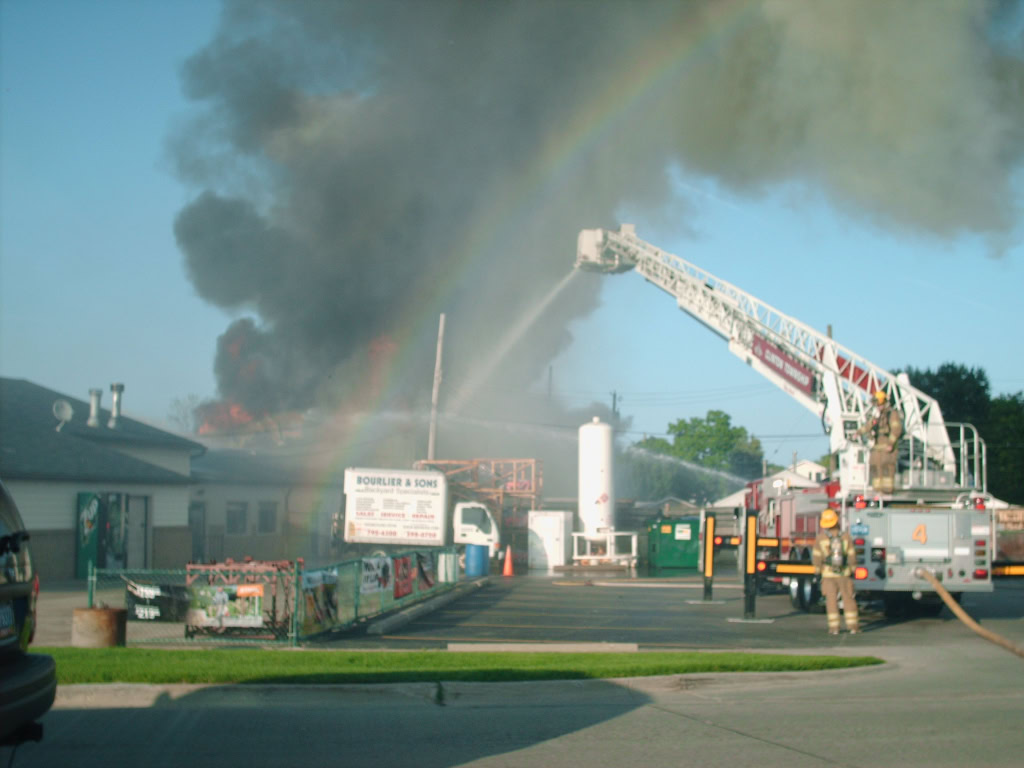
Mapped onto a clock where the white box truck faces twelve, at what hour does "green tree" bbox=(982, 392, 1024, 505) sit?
The green tree is roughly at 11 o'clock from the white box truck.

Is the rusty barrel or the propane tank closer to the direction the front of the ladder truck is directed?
the propane tank

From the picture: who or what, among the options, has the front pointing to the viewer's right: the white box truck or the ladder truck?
the white box truck

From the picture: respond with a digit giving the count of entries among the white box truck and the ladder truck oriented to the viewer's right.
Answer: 1

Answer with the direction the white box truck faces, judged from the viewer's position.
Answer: facing to the right of the viewer

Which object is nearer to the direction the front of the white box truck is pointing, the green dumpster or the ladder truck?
the green dumpster

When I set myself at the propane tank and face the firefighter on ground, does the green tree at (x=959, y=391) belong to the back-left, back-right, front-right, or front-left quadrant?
back-left

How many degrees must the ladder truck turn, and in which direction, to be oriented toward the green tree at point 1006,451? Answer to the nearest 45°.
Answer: approximately 45° to its right

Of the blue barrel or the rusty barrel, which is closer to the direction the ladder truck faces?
the blue barrel

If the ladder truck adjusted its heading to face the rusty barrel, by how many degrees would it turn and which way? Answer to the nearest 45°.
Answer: approximately 90° to its left

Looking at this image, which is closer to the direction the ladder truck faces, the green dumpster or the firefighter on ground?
the green dumpster

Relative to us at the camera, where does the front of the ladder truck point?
facing away from the viewer and to the left of the viewer

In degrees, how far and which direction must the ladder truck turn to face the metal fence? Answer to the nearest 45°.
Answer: approximately 90° to its left
